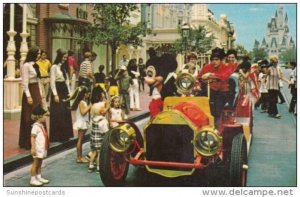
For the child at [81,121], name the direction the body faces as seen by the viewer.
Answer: to the viewer's right

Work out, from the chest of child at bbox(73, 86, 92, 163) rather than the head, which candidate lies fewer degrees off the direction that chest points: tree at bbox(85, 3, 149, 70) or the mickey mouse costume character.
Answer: the mickey mouse costume character

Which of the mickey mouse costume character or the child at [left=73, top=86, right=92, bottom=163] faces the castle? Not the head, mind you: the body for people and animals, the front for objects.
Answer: the child

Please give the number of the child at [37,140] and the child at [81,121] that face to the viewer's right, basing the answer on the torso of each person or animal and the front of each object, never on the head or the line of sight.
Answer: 2

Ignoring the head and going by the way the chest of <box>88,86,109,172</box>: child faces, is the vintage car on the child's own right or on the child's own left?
on the child's own right

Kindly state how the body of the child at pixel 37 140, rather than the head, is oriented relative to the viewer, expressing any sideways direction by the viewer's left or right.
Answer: facing to the right of the viewer

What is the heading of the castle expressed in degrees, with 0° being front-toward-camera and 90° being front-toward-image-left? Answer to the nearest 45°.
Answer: approximately 0°

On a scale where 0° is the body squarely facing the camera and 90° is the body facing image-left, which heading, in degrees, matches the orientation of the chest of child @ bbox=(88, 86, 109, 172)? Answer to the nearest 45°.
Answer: approximately 225°

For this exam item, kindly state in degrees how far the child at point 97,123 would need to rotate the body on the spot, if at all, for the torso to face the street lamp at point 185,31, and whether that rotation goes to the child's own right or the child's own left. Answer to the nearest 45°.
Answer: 0° — they already face it
